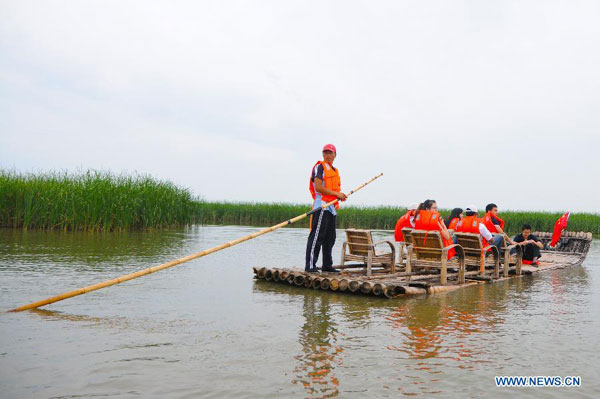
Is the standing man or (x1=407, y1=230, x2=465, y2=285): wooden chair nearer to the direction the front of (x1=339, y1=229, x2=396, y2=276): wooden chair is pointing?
the wooden chair

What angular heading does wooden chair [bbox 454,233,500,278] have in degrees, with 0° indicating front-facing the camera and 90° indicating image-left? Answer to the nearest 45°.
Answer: approximately 225°

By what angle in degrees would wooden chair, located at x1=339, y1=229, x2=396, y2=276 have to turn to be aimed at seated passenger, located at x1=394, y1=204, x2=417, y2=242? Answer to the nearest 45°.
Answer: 0° — it already faces them

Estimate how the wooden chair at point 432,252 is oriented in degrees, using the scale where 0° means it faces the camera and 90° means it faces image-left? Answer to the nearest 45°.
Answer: approximately 225°

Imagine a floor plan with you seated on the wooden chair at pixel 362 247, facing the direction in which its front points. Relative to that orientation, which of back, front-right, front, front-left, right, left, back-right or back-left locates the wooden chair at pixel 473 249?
front-right

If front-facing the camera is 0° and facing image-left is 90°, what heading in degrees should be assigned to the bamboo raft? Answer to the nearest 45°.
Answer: approximately 225°

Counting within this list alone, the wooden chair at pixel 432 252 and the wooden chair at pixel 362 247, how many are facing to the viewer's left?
0

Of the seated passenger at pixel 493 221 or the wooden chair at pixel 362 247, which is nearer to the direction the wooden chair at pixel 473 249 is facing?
the seated passenger

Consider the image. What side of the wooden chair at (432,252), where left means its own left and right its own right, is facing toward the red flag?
front

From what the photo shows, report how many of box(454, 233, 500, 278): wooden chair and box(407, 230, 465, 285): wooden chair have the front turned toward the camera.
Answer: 0

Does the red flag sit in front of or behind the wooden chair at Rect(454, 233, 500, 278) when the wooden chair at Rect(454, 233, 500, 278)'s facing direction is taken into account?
in front

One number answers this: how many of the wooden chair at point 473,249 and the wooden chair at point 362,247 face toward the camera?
0

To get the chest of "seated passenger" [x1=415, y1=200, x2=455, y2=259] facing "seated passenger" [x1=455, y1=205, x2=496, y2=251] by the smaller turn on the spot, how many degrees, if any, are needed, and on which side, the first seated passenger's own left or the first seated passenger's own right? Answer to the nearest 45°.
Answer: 0° — they already face them

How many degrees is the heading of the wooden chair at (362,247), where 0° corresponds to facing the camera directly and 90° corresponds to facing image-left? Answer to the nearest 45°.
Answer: approximately 225°

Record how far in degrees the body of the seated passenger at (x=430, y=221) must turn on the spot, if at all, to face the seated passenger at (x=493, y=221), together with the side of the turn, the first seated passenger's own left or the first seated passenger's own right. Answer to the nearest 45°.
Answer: approximately 45° to the first seated passenger's own left

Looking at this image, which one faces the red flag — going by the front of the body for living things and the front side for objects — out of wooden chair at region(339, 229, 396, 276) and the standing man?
the wooden chair

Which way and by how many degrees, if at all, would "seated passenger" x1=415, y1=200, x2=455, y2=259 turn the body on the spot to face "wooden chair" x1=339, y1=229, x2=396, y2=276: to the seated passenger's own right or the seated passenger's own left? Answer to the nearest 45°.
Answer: approximately 135° to the seated passenger's own left

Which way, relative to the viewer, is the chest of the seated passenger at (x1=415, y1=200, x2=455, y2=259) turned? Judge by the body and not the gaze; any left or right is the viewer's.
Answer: facing away from the viewer and to the right of the viewer

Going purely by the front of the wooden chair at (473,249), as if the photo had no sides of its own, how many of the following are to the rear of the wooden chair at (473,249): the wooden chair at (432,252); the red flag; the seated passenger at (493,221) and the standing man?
2
